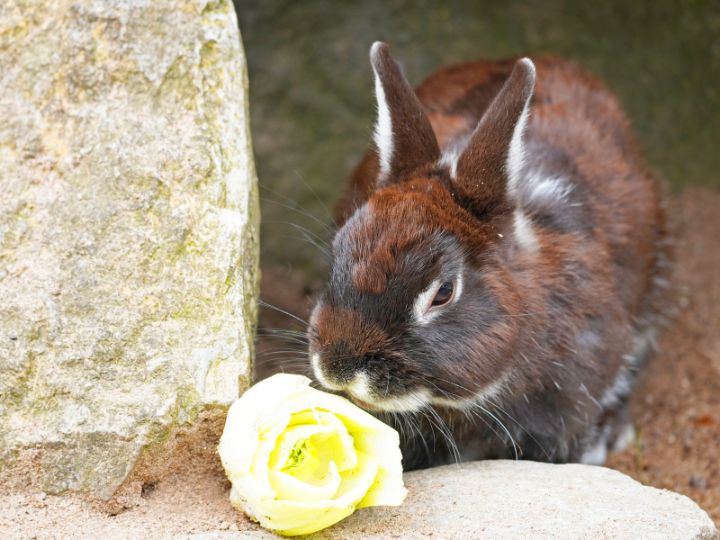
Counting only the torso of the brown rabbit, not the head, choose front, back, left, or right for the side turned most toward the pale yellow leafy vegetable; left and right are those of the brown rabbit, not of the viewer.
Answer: front

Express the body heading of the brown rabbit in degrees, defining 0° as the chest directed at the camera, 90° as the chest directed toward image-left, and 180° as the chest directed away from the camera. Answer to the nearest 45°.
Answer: approximately 45°

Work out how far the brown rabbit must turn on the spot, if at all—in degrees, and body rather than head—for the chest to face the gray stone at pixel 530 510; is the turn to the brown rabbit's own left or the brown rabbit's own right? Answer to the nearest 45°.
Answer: approximately 45° to the brown rabbit's own left

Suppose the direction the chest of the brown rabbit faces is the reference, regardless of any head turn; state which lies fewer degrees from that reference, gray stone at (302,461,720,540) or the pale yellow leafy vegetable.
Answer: the pale yellow leafy vegetable
